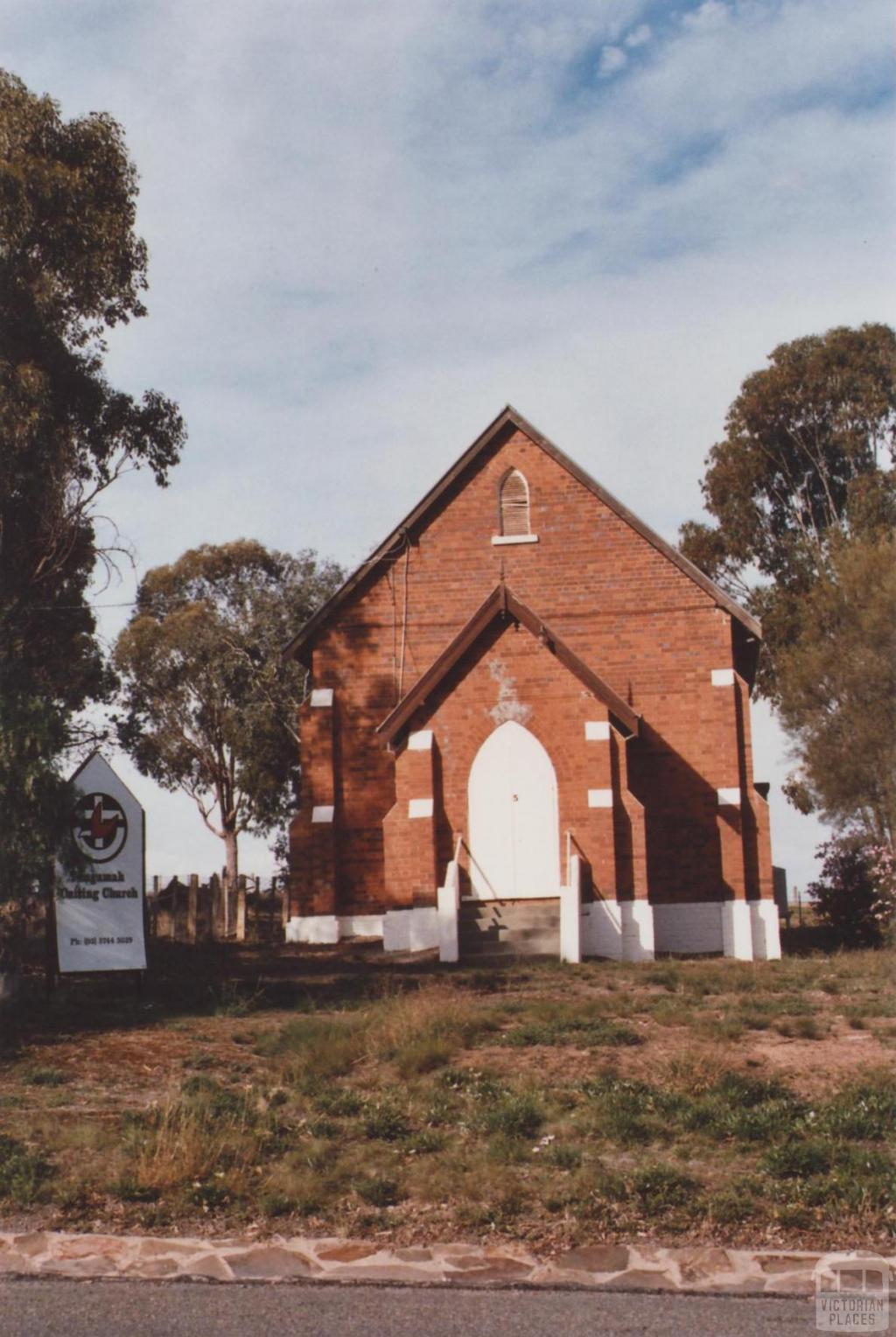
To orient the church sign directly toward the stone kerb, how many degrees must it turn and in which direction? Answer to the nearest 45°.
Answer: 0° — it already faces it

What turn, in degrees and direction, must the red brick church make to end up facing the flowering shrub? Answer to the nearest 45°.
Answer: approximately 135° to its left

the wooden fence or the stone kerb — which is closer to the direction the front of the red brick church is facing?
the stone kerb

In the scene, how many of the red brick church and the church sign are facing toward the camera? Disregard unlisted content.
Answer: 2

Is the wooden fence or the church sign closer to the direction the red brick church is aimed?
the church sign

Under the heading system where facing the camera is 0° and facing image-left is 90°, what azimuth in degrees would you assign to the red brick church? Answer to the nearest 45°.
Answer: approximately 0°

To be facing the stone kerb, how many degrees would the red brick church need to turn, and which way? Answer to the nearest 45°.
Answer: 0° — it already faces it

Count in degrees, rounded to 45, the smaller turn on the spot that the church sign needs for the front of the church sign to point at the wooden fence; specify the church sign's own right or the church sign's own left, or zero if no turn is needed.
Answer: approximately 180°

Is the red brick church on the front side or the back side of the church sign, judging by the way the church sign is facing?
on the back side
